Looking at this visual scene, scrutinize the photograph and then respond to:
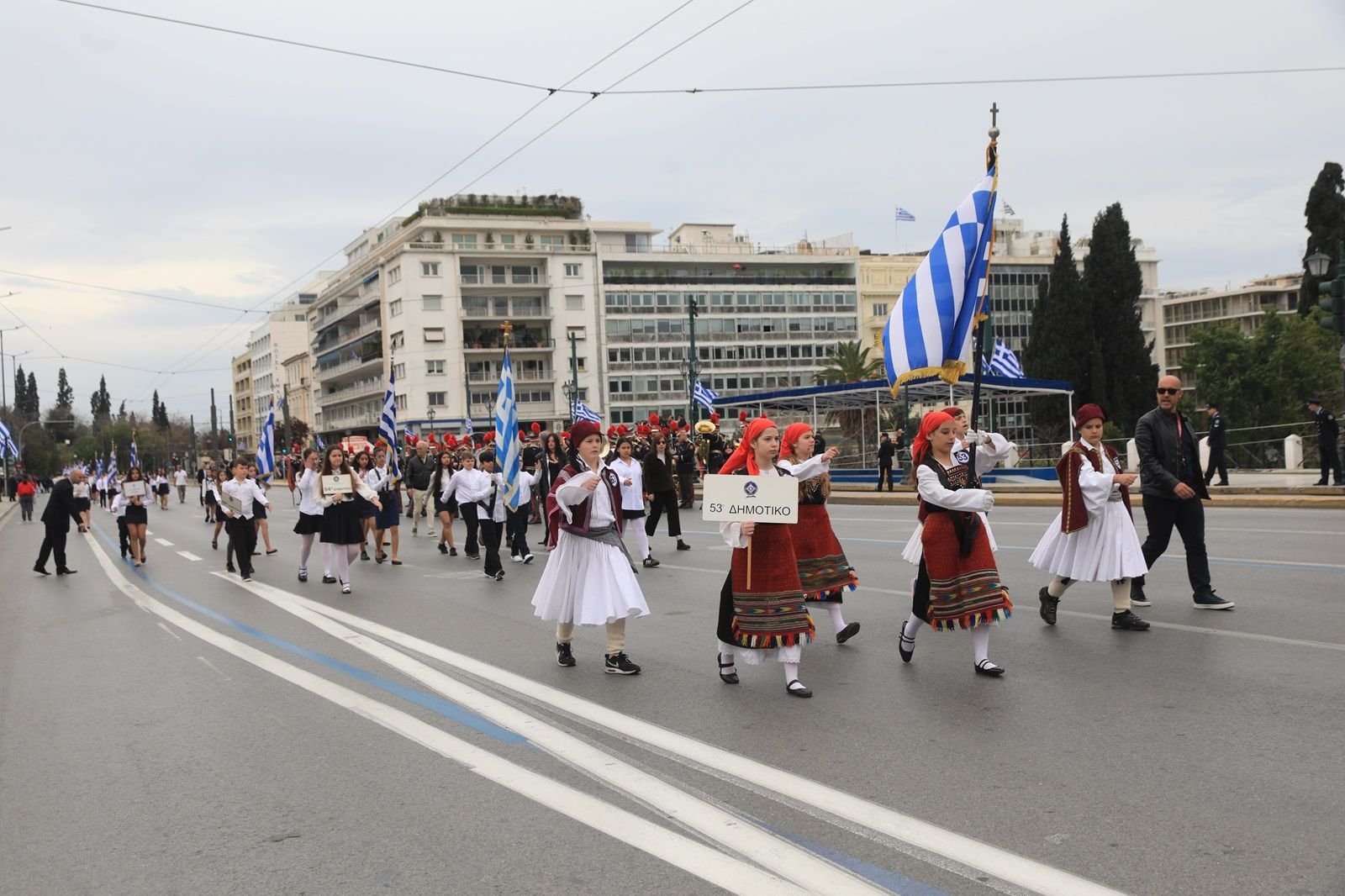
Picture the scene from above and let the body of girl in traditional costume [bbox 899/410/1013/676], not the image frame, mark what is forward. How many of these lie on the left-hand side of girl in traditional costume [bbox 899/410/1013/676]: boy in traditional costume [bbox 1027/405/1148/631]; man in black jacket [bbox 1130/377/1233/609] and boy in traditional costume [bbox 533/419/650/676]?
2

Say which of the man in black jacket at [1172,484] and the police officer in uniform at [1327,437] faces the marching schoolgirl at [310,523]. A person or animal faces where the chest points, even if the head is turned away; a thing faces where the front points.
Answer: the police officer in uniform

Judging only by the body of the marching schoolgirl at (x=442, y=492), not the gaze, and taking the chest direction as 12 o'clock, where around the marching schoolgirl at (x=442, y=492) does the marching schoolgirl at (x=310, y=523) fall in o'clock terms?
the marching schoolgirl at (x=310, y=523) is roughly at 2 o'clock from the marching schoolgirl at (x=442, y=492).

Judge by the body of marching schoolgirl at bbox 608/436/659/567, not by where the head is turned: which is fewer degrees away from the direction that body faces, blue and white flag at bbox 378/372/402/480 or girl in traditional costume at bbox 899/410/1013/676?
the girl in traditional costume

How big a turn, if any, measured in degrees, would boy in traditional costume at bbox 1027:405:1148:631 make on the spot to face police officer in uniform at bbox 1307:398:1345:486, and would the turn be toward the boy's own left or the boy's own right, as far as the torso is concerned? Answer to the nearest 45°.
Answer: approximately 135° to the boy's own left

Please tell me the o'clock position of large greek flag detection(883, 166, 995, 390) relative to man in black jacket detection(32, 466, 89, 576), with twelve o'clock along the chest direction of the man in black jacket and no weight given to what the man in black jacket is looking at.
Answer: The large greek flag is roughly at 2 o'clock from the man in black jacket.
